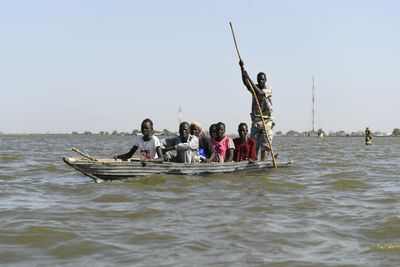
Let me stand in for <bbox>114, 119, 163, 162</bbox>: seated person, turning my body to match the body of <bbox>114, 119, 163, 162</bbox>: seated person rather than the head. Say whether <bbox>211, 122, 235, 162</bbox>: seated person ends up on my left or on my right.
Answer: on my left

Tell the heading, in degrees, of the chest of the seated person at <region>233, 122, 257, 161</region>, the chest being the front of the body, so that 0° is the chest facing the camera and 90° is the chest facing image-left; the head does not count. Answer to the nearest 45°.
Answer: approximately 0°

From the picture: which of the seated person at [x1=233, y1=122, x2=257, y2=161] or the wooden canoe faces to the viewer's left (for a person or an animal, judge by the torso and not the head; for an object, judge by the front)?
the wooden canoe

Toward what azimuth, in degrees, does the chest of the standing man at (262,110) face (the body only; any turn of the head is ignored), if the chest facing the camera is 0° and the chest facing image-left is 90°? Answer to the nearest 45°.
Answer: approximately 45°

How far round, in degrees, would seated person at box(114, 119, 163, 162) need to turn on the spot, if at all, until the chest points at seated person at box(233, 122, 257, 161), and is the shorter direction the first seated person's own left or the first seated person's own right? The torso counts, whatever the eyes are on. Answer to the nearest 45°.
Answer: approximately 135° to the first seated person's own left

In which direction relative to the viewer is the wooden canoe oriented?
to the viewer's left
